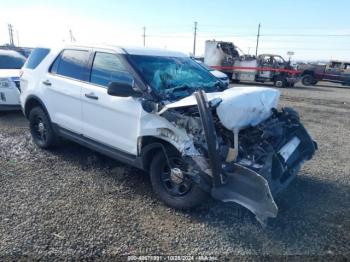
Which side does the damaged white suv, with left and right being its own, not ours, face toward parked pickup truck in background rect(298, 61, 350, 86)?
left

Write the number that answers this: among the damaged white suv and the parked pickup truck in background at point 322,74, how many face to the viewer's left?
1

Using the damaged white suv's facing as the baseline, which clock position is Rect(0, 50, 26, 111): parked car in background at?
The parked car in background is roughly at 6 o'clock from the damaged white suv.

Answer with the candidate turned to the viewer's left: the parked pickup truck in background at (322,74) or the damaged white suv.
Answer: the parked pickup truck in background

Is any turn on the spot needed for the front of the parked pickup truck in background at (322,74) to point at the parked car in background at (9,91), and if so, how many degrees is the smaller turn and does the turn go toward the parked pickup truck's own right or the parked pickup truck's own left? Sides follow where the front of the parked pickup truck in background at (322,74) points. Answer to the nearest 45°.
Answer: approximately 90° to the parked pickup truck's own left

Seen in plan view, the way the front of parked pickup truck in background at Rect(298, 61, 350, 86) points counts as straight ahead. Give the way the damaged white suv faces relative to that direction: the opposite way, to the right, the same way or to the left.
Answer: the opposite way

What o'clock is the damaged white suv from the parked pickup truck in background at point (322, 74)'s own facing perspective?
The damaged white suv is roughly at 9 o'clock from the parked pickup truck in background.

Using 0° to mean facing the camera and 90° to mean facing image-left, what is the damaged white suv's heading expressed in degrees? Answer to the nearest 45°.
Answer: approximately 315°

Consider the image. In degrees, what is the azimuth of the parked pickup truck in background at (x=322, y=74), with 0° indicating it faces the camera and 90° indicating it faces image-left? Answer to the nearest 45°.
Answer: approximately 90°
